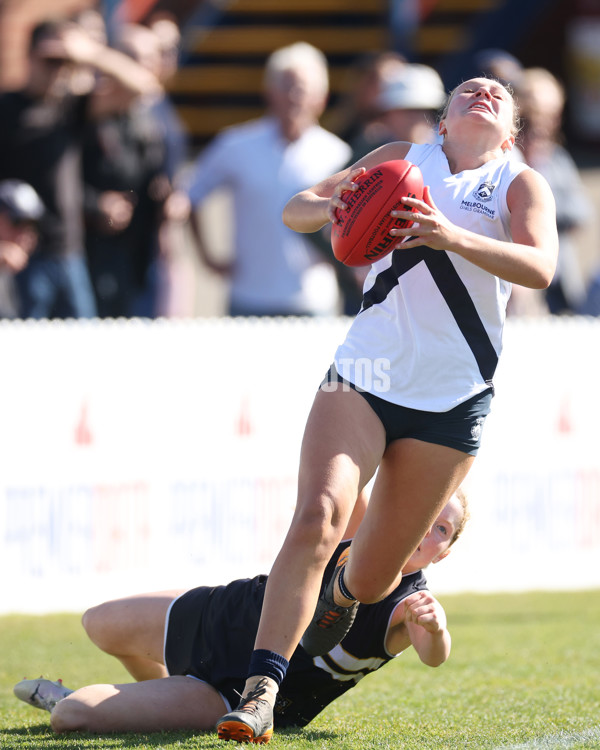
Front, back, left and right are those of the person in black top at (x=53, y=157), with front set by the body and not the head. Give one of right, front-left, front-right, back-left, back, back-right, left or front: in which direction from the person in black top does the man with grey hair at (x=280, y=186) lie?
front-left

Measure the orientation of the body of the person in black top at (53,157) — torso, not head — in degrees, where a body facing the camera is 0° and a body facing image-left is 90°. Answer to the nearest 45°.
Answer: approximately 315°

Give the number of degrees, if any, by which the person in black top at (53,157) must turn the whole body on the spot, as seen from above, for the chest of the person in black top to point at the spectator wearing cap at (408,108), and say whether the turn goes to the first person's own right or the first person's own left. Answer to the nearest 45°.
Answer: approximately 45° to the first person's own left
